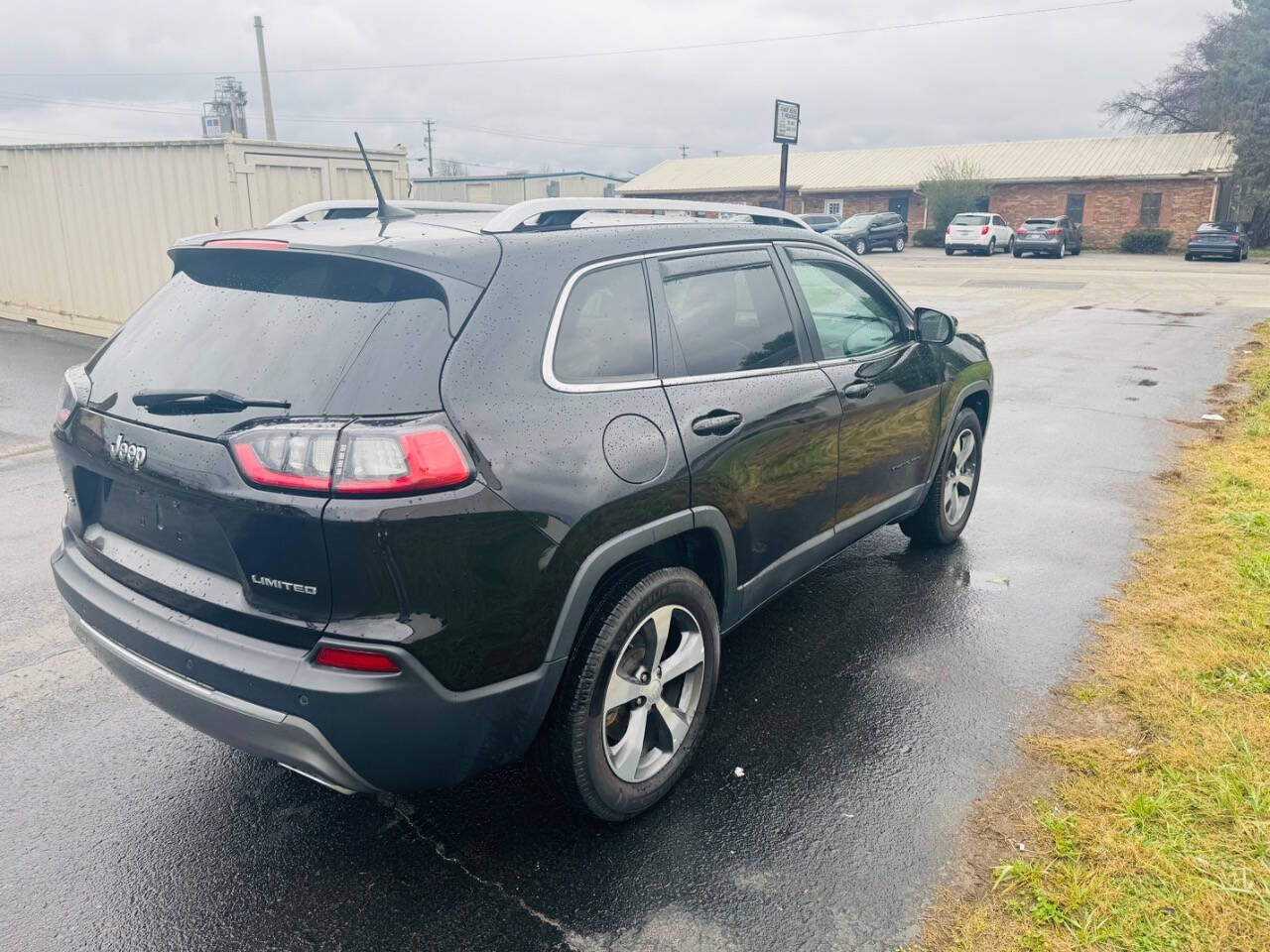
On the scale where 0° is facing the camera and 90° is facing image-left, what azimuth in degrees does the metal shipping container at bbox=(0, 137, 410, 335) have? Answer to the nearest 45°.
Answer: approximately 315°

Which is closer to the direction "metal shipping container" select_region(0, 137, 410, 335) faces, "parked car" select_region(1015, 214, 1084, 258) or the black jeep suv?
the black jeep suv

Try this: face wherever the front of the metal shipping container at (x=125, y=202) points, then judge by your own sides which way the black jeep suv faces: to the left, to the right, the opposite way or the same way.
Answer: to the left

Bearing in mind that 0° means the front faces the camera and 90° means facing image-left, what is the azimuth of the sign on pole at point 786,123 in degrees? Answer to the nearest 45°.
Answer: approximately 0°

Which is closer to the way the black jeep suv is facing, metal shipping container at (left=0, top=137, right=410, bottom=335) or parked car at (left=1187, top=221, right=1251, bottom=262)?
the parked car

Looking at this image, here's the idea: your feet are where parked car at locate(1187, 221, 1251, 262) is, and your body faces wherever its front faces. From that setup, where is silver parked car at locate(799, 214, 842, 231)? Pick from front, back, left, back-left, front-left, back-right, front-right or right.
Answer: left

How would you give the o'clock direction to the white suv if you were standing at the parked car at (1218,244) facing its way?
The white suv is roughly at 9 o'clock from the parked car.

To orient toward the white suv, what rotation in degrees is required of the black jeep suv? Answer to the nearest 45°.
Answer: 0° — it already faces it

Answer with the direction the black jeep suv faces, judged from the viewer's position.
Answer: facing away from the viewer and to the right of the viewer

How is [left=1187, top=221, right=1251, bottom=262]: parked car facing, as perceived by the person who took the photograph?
facing away from the viewer
